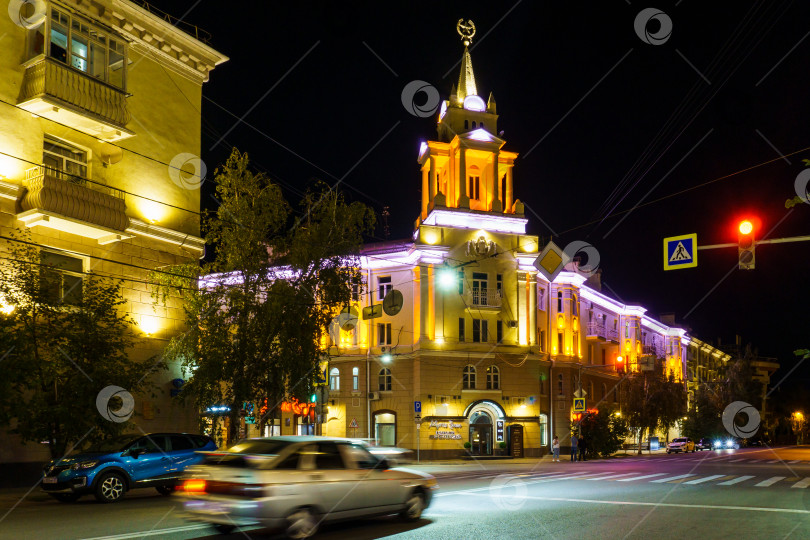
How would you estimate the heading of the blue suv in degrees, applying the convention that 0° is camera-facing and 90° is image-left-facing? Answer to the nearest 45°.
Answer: approximately 45°

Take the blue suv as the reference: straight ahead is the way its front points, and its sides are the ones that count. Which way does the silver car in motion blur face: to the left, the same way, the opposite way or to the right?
the opposite way

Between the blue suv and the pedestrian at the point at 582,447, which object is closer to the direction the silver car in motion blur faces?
the pedestrian

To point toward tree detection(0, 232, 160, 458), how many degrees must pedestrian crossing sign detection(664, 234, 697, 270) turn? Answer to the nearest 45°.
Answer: approximately 90° to its right

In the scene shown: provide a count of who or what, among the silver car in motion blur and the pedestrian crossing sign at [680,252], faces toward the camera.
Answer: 1

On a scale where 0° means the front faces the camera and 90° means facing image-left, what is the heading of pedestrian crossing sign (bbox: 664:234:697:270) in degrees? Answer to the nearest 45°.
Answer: approximately 0°

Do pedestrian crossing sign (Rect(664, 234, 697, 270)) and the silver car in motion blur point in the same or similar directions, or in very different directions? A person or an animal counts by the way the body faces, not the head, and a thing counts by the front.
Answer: very different directions

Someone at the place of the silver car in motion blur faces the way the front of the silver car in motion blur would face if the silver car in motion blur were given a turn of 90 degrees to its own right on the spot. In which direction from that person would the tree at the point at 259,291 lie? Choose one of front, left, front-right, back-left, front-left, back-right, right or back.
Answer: back-left

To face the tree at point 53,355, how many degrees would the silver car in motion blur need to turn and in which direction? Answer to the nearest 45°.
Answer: approximately 90° to its left

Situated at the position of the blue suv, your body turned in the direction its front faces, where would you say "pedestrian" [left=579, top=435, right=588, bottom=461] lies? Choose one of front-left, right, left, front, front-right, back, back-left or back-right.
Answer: back

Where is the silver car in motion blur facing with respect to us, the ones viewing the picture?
facing away from the viewer and to the right of the viewer

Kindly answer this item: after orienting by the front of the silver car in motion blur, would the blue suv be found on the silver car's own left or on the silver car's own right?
on the silver car's own left

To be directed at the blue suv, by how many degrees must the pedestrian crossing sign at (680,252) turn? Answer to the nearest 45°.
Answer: approximately 90° to its right

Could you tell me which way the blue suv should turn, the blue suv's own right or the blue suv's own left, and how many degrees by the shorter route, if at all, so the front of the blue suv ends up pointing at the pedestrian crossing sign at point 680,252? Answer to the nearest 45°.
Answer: approximately 135° to the blue suv's own left
